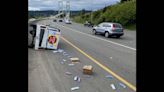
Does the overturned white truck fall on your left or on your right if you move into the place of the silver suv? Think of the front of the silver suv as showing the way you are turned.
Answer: on your left

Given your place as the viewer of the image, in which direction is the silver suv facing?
facing away from the viewer and to the left of the viewer
